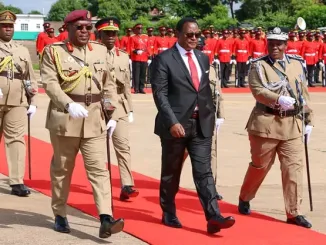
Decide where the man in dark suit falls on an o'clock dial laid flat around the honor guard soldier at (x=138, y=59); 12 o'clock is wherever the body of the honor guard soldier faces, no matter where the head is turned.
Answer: The man in dark suit is roughly at 12 o'clock from the honor guard soldier.

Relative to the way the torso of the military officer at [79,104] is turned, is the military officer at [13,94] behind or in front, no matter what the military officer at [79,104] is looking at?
behind

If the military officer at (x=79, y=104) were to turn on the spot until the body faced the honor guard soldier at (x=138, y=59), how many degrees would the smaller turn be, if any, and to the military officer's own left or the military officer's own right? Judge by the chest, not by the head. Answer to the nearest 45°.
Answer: approximately 135° to the military officer's own left

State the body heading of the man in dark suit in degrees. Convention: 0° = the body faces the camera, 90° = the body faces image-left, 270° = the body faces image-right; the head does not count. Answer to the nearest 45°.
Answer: approximately 315°

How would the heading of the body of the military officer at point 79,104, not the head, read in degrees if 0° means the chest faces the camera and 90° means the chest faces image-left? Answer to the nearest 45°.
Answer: approximately 315°

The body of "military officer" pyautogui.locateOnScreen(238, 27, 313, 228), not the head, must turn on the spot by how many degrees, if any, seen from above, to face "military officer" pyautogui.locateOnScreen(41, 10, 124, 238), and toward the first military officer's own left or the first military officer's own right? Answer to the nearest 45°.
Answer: approximately 90° to the first military officer's own right

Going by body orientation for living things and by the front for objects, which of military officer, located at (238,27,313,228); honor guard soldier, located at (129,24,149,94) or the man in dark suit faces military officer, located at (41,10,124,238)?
the honor guard soldier

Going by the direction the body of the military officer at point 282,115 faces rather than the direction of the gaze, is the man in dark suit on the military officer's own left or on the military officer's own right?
on the military officer's own right

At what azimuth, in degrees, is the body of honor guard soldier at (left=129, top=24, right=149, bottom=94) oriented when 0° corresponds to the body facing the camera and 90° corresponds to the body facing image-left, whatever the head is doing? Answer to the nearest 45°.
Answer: approximately 0°
